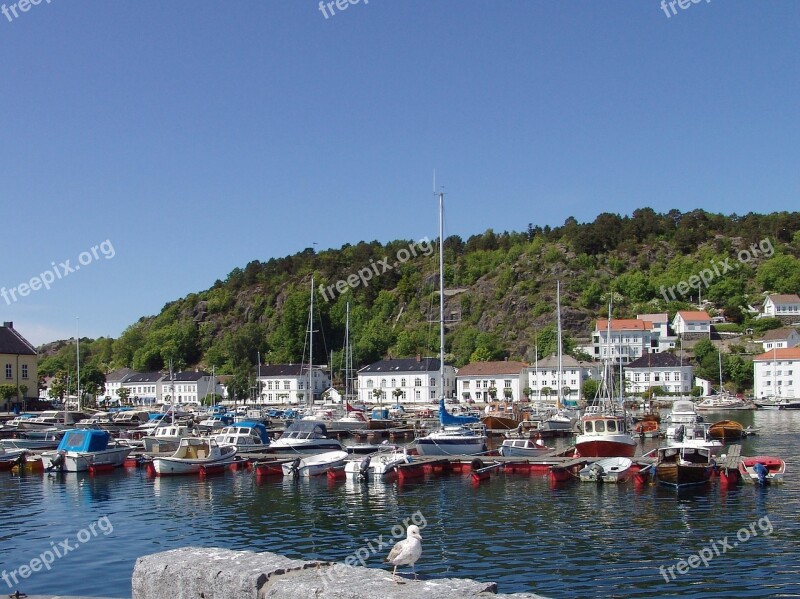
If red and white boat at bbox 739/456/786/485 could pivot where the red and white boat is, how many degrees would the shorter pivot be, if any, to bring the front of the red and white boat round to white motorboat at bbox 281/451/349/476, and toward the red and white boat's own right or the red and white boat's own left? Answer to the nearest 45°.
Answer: approximately 90° to the red and white boat's own left

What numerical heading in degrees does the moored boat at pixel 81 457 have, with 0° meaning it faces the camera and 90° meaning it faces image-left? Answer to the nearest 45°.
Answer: approximately 225°

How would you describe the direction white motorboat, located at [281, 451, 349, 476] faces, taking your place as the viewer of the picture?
facing away from the viewer and to the right of the viewer

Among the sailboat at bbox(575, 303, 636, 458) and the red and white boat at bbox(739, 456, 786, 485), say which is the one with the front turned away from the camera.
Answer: the red and white boat

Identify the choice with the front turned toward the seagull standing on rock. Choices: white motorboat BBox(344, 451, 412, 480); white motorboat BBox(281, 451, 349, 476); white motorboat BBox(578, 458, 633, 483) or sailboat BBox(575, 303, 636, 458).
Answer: the sailboat

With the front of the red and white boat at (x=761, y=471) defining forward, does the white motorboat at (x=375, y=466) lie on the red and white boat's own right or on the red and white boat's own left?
on the red and white boat's own left

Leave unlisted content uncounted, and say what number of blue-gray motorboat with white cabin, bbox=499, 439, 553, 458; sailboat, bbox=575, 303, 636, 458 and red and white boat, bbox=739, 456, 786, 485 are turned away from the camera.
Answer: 1

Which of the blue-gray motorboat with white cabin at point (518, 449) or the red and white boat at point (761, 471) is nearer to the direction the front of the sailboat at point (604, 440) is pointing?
the red and white boat

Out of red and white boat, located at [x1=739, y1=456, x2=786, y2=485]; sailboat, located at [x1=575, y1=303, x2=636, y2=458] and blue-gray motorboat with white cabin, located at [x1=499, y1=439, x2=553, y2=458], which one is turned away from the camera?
the red and white boat

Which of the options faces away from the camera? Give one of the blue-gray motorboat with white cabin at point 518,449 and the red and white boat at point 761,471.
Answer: the red and white boat

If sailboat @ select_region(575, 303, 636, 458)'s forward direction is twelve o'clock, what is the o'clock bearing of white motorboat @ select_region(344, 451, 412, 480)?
The white motorboat is roughly at 2 o'clock from the sailboat.

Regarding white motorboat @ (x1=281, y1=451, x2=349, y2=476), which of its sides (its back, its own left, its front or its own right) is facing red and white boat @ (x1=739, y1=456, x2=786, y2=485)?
right
